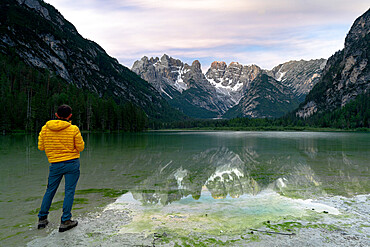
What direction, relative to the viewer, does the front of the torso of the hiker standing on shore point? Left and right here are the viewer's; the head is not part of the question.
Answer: facing away from the viewer and to the right of the viewer
